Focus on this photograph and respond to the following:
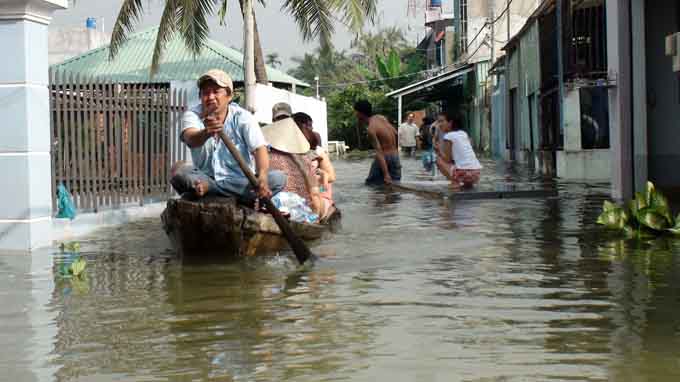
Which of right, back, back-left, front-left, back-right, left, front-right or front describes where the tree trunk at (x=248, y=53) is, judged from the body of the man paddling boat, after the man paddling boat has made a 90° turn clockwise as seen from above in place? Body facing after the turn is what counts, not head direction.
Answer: right

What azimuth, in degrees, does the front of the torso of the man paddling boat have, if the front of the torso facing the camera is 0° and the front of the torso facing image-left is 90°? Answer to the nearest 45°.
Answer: approximately 0°

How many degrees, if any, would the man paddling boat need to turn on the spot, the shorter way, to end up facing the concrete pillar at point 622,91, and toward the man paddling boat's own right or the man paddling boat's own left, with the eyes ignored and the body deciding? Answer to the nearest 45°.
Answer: approximately 135° to the man paddling boat's own left

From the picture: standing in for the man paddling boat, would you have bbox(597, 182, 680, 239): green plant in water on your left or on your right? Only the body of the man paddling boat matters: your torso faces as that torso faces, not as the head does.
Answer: on your left

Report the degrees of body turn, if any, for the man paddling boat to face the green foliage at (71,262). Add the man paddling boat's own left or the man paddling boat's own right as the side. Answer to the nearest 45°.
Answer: approximately 90° to the man paddling boat's own right

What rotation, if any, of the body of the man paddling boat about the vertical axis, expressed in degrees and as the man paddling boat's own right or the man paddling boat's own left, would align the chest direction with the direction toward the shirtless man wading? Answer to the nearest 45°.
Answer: approximately 180°

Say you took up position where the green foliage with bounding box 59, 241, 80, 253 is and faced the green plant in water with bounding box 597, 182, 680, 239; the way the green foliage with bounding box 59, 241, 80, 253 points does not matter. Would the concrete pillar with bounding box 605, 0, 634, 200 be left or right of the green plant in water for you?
left

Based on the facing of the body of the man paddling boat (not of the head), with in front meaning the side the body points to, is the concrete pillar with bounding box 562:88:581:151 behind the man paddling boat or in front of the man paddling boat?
behind

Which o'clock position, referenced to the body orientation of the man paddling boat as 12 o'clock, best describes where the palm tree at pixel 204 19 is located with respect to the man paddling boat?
The palm tree is roughly at 6 o'clock from the man paddling boat.

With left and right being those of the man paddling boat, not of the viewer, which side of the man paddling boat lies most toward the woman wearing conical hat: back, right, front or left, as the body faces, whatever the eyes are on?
back
